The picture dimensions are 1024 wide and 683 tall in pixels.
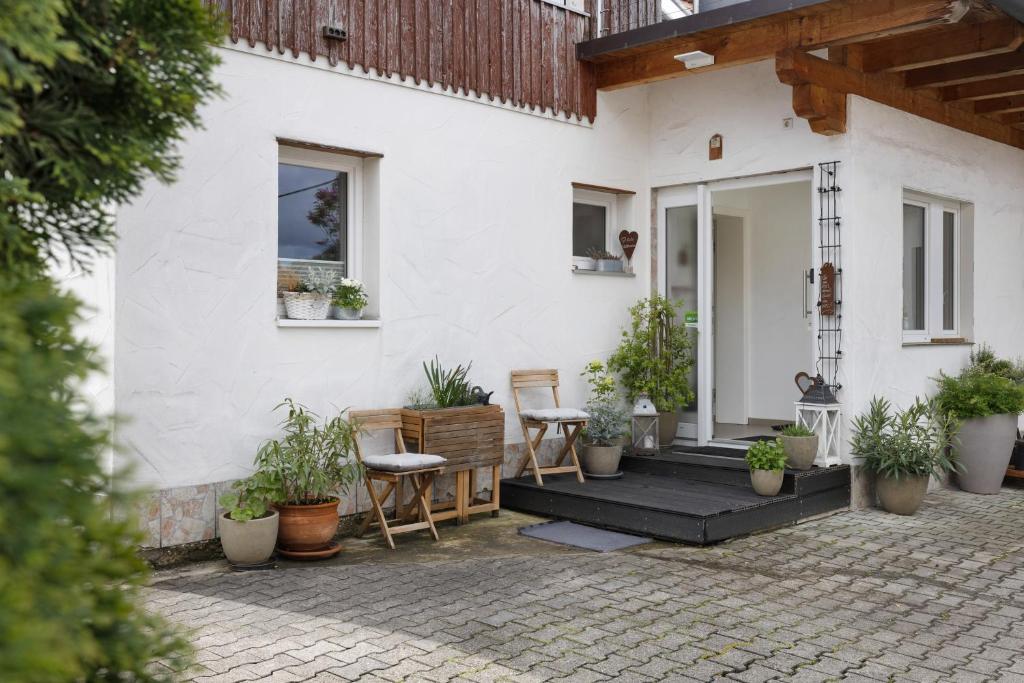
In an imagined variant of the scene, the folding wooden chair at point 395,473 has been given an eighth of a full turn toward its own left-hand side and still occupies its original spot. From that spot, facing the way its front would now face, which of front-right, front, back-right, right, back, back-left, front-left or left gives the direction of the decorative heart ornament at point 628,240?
front-left

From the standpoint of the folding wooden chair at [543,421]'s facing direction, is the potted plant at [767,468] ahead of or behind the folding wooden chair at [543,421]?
ahead

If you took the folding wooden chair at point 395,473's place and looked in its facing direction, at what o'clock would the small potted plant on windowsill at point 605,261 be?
The small potted plant on windowsill is roughly at 9 o'clock from the folding wooden chair.

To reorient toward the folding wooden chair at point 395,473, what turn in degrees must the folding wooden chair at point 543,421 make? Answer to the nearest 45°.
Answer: approximately 90° to its right

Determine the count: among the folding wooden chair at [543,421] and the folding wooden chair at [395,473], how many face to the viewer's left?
0

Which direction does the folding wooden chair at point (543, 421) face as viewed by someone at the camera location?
facing the viewer and to the right of the viewer

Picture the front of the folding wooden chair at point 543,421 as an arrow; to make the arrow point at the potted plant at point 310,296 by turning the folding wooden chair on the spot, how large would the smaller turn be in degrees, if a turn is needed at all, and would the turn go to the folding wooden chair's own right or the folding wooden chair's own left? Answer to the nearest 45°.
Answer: approximately 90° to the folding wooden chair's own right

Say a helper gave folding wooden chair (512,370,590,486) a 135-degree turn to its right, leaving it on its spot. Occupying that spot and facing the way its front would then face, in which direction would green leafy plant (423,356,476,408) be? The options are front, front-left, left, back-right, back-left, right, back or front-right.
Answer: front-left

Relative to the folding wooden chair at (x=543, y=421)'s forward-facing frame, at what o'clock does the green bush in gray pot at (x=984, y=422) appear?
The green bush in gray pot is roughly at 10 o'clock from the folding wooden chair.

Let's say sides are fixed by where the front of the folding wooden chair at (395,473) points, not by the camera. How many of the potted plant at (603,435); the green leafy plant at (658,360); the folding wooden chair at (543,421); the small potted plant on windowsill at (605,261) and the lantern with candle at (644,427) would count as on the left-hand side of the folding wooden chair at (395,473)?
5

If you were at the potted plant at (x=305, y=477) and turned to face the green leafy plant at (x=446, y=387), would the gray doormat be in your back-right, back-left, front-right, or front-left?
front-right

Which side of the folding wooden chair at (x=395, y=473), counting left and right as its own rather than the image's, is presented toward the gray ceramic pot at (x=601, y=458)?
left

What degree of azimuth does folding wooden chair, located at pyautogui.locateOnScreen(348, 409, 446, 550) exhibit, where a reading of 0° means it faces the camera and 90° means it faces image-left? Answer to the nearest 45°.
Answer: approximately 315°

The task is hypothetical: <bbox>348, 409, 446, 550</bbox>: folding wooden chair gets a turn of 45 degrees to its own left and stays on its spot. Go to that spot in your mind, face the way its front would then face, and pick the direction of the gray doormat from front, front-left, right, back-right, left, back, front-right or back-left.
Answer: front
